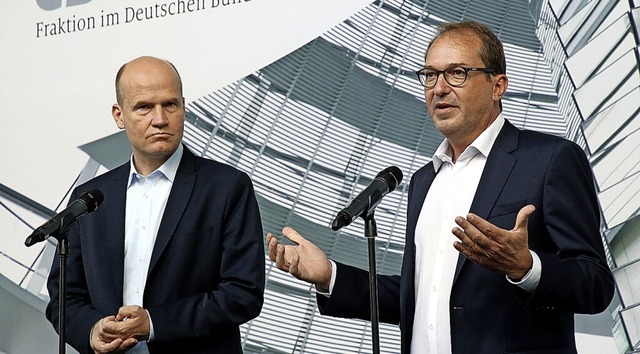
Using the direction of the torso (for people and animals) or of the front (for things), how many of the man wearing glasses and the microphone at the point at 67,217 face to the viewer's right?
1

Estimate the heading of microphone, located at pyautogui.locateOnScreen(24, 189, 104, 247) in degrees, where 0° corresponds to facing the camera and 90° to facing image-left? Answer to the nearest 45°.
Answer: approximately 270°

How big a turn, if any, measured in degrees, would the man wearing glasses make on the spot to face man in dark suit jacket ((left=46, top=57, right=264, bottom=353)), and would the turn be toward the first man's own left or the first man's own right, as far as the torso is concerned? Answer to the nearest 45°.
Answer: approximately 45° to the first man's own right

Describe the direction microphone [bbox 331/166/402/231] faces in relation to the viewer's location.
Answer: facing to the right of the viewer

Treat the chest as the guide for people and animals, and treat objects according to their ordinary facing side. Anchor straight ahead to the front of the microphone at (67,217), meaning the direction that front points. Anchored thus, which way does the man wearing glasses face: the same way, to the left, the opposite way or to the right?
the opposite way
